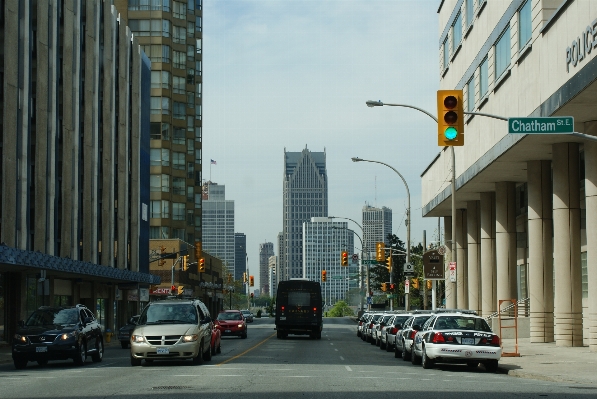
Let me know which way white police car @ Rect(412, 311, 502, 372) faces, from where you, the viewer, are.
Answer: facing away from the viewer and to the left of the viewer

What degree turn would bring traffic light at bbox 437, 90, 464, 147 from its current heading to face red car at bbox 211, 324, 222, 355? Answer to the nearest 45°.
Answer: approximately 135° to its right

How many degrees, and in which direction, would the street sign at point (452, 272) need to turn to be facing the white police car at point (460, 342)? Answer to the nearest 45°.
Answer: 0° — it already faces it

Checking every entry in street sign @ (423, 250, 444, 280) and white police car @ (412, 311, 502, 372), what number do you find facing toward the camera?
1

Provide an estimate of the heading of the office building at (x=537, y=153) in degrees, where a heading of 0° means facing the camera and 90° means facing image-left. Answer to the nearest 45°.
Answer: approximately 45°

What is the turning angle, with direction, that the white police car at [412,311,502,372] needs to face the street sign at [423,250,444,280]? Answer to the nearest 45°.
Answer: approximately 45° to its right

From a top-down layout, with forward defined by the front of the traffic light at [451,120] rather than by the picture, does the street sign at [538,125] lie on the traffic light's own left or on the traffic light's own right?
on the traffic light's own left
